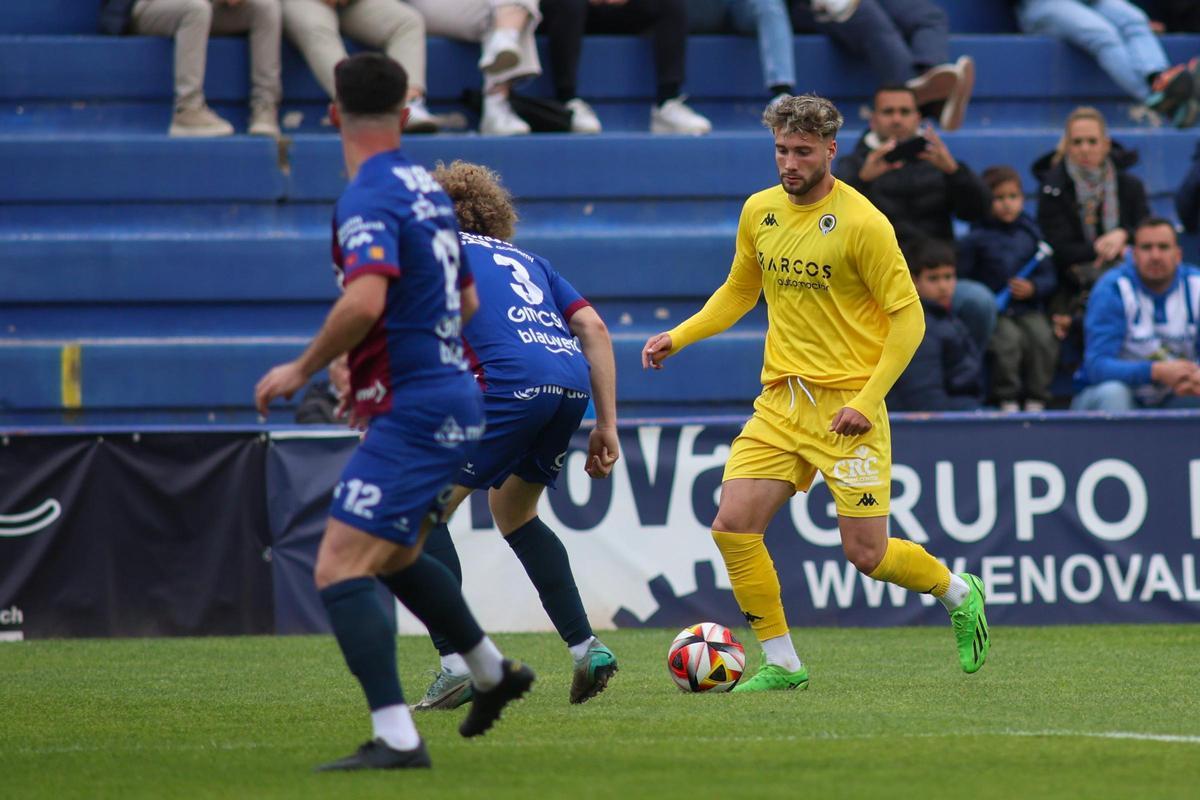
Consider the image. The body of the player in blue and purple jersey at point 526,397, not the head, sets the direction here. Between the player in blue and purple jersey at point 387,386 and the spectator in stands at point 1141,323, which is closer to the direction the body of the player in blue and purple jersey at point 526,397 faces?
the spectator in stands

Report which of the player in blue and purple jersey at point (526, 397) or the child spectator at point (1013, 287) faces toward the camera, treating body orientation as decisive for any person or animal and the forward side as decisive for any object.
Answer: the child spectator

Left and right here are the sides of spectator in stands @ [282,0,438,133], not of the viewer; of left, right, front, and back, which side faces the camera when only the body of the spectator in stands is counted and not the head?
front

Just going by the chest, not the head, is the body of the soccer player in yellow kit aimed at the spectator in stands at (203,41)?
no

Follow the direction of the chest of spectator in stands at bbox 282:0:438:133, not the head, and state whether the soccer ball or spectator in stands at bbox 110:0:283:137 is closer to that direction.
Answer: the soccer ball

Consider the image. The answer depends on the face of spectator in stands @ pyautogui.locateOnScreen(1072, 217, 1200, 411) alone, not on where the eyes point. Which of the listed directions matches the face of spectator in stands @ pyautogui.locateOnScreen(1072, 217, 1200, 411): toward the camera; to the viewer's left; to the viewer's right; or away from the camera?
toward the camera

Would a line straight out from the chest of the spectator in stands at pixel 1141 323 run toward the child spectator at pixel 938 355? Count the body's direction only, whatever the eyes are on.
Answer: no

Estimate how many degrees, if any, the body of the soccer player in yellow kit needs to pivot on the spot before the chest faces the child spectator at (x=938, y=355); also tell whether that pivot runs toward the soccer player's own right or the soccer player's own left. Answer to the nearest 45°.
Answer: approximately 135° to the soccer player's own right

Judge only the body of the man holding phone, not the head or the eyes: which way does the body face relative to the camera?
toward the camera

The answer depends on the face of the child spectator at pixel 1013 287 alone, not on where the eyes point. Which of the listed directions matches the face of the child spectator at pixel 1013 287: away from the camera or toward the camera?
toward the camera

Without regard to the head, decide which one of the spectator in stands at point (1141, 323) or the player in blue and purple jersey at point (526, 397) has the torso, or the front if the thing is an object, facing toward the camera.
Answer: the spectator in stands

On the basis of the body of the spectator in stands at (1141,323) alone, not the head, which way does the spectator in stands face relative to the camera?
toward the camera

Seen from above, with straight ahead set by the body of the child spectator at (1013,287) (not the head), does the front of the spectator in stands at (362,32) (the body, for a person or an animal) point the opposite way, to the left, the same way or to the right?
the same way

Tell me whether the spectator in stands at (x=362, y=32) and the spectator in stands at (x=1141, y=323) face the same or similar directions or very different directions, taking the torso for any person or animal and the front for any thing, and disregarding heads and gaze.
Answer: same or similar directions

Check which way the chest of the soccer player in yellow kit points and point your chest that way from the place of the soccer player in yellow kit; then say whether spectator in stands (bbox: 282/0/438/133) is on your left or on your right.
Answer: on your right

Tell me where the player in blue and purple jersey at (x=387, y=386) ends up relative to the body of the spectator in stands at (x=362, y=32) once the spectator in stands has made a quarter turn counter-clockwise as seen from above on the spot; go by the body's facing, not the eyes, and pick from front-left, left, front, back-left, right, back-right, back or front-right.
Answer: right

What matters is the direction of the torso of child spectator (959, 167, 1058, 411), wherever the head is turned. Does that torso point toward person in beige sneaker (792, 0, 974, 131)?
no

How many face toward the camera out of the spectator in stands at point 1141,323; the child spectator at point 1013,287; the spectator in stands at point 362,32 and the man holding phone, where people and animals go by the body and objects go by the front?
4

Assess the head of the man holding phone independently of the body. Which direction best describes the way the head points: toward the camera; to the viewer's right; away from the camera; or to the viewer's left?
toward the camera
